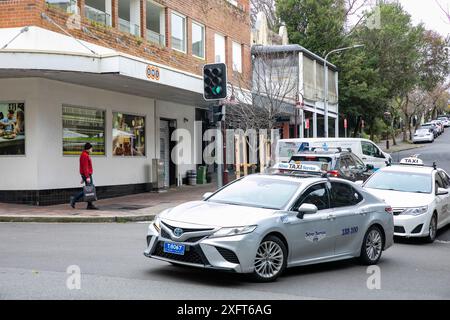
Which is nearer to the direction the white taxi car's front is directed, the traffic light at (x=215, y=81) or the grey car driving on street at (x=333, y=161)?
the traffic light

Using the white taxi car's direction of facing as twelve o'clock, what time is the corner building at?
The corner building is roughly at 2 o'clock from the white taxi car.

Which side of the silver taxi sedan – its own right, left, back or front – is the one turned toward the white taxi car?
back

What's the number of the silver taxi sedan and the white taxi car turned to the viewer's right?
0

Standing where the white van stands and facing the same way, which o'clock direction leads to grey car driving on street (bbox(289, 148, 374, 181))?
The grey car driving on street is roughly at 3 o'clock from the white van.

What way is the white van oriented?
to the viewer's right

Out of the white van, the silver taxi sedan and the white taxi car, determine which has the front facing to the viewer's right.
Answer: the white van

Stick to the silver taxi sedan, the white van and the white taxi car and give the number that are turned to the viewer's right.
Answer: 1

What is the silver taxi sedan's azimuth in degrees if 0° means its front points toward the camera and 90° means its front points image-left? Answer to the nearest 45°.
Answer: approximately 45°

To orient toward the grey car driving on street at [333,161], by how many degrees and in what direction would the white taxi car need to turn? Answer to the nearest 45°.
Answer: approximately 90° to its right
